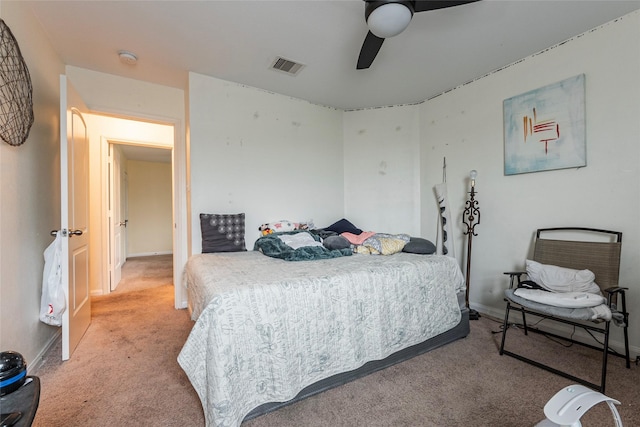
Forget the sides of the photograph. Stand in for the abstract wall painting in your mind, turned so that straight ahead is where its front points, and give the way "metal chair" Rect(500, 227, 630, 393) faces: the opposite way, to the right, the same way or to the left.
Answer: the same way

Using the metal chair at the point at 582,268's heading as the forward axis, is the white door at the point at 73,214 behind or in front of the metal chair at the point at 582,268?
in front

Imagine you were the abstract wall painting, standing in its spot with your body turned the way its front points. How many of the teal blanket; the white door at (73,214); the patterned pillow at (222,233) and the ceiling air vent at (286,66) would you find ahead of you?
4

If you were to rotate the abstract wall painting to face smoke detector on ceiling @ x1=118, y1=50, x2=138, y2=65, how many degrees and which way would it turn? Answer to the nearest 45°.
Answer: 0° — it already faces it

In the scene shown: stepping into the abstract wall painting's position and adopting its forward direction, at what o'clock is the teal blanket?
The teal blanket is roughly at 12 o'clock from the abstract wall painting.

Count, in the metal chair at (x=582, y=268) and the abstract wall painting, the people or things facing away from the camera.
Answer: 0

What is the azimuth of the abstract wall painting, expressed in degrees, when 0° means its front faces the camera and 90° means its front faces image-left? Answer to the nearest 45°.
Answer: approximately 45°
